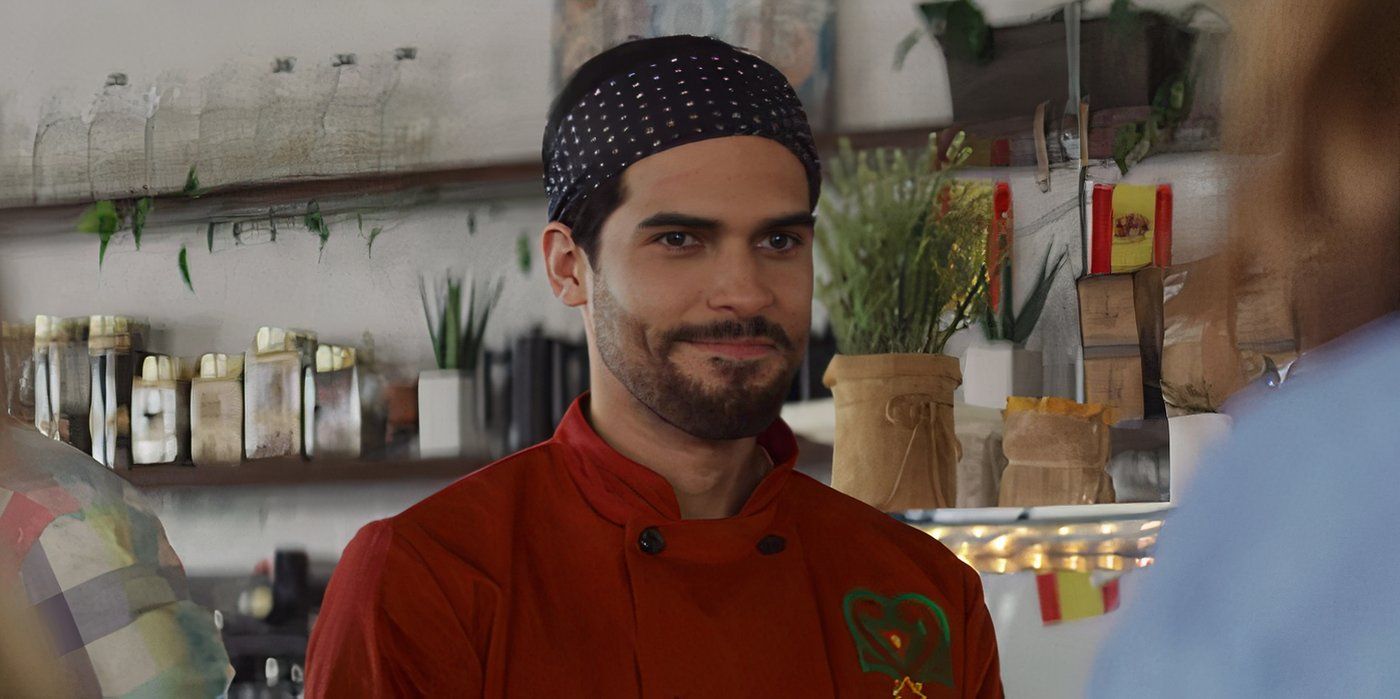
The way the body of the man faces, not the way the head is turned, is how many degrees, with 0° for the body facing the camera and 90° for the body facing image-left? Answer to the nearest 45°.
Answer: approximately 315°
